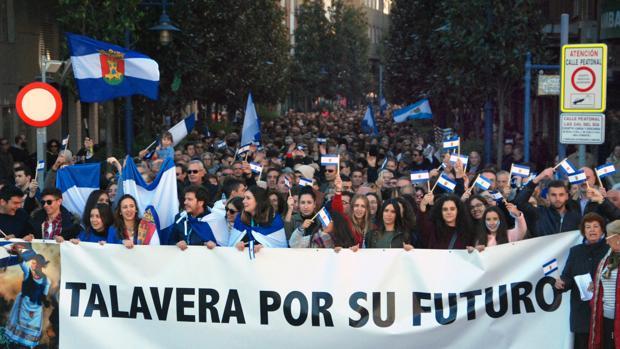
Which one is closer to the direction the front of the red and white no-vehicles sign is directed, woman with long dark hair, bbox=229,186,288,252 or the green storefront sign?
the woman with long dark hair

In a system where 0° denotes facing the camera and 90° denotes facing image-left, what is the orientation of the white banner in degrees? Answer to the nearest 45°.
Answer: approximately 0°

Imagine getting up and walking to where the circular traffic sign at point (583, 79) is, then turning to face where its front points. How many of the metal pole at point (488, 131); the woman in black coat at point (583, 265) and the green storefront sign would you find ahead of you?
1

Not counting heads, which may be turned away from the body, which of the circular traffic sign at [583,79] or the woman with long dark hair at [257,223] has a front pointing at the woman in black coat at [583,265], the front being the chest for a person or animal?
the circular traffic sign

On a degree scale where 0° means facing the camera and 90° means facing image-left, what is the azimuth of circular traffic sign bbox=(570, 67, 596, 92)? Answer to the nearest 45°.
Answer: approximately 0°

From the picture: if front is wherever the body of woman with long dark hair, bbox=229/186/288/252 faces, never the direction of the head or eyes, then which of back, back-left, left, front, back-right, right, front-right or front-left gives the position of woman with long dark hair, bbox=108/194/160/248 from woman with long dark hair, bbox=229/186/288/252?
front-right

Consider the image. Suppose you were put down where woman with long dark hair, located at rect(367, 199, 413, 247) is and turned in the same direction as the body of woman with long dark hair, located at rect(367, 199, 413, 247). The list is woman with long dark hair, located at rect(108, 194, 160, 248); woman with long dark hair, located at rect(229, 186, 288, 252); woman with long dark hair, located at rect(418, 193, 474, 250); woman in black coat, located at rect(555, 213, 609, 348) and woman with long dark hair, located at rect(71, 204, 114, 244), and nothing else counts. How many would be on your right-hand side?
3
